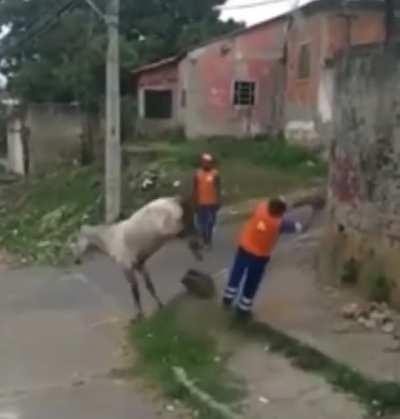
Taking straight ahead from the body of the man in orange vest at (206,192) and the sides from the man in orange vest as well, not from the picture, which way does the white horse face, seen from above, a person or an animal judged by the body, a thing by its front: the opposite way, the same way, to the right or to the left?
to the right

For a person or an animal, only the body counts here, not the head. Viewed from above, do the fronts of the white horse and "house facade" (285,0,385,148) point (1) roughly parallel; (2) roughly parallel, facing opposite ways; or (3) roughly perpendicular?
roughly perpendicular

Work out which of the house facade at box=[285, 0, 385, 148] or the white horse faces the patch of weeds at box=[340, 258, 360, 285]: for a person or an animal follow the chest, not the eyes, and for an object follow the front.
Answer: the house facade

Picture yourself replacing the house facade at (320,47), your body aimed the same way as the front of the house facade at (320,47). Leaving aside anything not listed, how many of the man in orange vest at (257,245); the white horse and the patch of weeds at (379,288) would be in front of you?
3

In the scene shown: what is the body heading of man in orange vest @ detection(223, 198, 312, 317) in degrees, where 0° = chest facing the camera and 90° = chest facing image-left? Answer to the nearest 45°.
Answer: approximately 225°

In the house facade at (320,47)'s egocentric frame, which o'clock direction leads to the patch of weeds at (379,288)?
The patch of weeds is roughly at 12 o'clock from the house facade.

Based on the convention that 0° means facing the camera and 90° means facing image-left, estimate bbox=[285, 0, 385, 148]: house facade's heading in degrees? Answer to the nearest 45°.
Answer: approximately 0°

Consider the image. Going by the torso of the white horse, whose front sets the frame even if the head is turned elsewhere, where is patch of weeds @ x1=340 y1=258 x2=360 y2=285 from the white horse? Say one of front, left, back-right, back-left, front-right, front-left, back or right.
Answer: back

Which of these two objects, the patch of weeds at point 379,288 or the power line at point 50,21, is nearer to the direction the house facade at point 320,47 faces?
the patch of weeds

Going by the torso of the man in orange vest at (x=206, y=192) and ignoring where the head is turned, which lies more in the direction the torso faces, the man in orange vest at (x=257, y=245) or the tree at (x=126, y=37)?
the man in orange vest

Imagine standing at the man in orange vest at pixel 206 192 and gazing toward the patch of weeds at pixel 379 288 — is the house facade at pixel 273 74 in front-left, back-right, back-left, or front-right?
back-left

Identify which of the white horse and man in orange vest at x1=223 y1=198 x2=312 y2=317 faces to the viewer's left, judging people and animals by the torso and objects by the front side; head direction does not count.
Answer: the white horse

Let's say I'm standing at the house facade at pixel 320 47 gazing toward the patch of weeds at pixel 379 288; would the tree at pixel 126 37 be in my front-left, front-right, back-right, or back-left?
back-right

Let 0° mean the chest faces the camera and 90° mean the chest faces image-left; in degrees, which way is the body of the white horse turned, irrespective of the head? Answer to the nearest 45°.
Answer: approximately 90°
